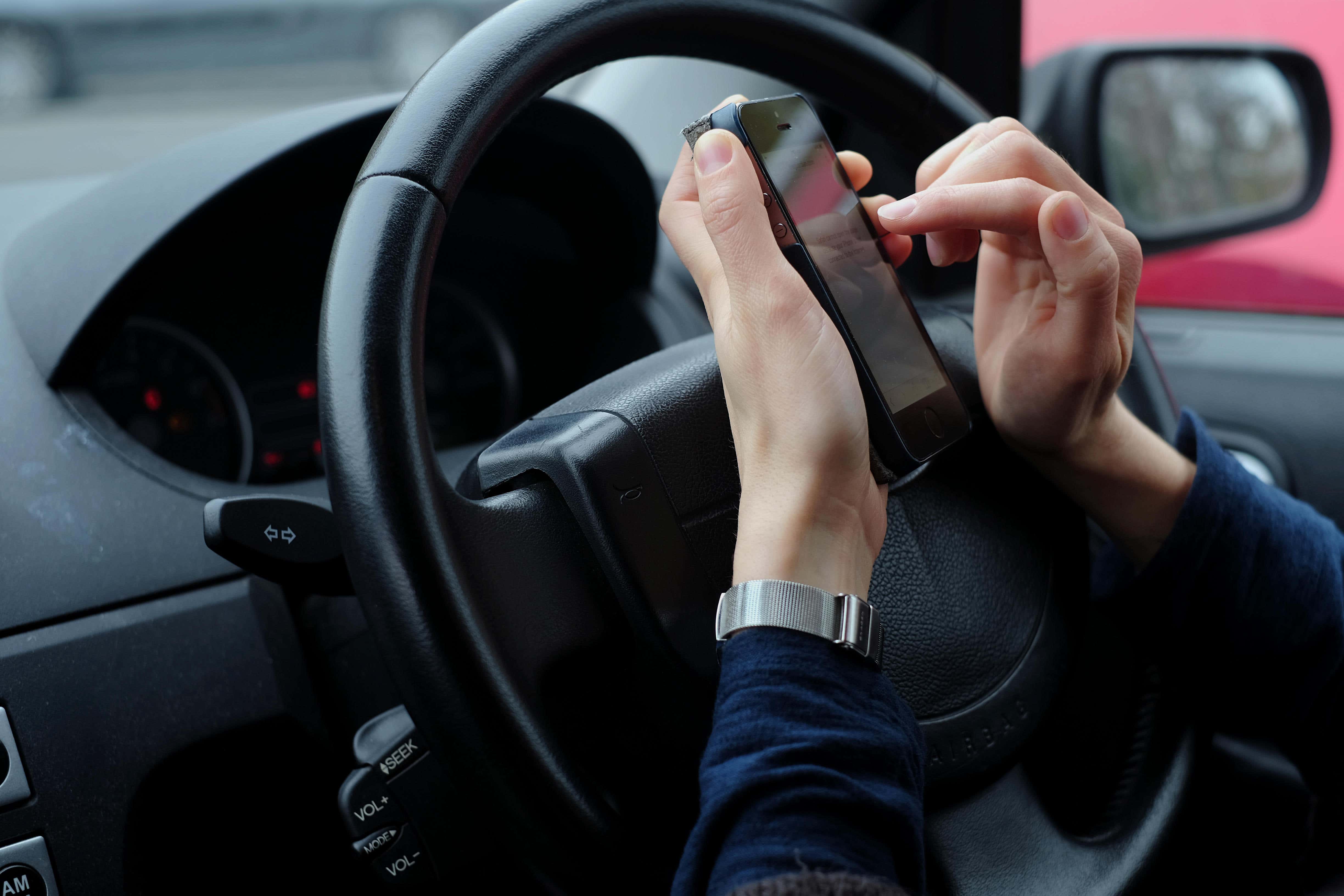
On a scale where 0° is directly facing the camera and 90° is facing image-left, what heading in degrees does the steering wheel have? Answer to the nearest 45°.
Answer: approximately 315°
